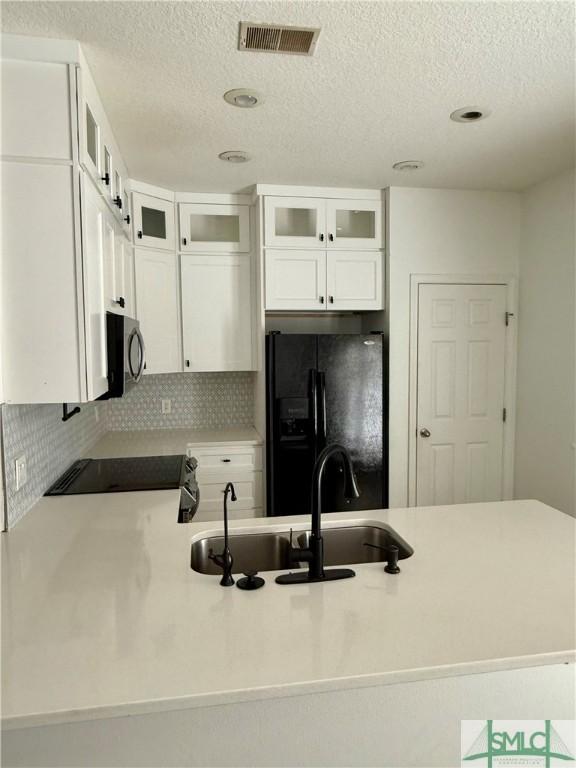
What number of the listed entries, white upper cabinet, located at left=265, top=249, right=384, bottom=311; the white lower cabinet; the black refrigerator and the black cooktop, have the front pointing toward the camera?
3

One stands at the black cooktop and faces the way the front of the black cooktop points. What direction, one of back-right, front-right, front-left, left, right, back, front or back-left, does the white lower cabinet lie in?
front-left

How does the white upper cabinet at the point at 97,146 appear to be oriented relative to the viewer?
to the viewer's right

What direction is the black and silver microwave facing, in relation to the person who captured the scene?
facing to the right of the viewer

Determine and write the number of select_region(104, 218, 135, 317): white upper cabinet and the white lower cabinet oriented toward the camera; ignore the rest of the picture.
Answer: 1

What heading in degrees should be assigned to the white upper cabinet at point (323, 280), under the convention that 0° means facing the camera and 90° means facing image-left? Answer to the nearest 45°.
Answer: approximately 0°

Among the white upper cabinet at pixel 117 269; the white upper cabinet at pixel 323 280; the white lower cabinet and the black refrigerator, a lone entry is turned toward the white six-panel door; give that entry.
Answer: the white upper cabinet at pixel 117 269

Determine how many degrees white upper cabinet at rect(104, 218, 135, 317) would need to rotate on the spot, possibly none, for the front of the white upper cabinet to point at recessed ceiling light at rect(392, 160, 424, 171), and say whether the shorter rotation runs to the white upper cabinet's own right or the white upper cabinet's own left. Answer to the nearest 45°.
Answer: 0° — it already faces it

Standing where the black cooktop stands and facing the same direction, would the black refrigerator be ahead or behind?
ahead

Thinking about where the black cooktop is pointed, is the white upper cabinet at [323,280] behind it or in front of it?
in front

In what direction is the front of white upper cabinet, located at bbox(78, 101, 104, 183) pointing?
to the viewer's right

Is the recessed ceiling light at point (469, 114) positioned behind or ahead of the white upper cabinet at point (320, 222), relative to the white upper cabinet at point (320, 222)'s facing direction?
ahead

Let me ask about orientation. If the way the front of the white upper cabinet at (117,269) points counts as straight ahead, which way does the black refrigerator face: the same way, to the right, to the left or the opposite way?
to the right

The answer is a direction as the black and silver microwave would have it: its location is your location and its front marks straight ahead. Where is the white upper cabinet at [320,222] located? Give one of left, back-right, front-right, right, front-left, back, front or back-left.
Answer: front-left
